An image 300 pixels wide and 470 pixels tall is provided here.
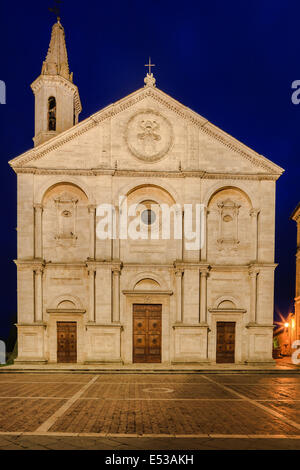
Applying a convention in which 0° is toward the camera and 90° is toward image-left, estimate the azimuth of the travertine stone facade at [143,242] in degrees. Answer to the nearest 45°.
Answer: approximately 0°
